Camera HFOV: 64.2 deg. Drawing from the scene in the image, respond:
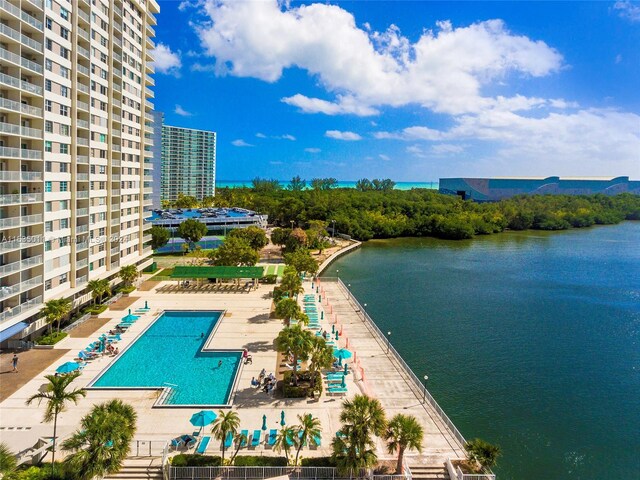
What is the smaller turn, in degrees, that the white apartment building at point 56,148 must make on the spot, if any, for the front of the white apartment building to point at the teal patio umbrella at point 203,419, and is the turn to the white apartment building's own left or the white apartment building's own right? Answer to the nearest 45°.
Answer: approximately 45° to the white apartment building's own right

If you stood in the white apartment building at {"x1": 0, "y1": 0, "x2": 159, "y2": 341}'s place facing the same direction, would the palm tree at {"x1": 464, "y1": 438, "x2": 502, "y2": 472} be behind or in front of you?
in front

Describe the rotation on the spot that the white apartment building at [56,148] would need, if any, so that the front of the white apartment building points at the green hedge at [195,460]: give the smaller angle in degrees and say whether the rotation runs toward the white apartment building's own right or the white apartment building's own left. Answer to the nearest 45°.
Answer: approximately 45° to the white apartment building's own right

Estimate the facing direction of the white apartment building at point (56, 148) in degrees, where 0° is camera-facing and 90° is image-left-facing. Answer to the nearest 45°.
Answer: approximately 315°

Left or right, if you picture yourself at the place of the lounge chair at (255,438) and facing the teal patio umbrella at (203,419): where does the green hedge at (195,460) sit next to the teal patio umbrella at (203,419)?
left

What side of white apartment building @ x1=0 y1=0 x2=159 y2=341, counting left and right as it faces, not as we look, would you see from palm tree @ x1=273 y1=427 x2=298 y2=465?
front

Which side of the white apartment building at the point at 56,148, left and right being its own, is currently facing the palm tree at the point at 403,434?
front

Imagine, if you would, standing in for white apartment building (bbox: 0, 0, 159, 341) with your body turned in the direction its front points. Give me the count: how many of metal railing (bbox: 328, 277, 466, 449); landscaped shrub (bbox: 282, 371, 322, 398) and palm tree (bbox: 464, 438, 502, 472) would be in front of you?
3

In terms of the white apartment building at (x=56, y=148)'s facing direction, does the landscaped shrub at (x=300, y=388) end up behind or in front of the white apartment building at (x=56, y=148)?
in front

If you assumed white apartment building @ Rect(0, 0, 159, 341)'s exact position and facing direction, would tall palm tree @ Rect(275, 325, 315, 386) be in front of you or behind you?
in front

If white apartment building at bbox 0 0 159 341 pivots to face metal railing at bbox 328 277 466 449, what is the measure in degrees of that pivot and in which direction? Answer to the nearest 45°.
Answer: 0° — it already faces it

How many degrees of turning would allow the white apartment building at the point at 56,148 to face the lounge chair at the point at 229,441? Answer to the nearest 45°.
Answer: approximately 45° to its right
